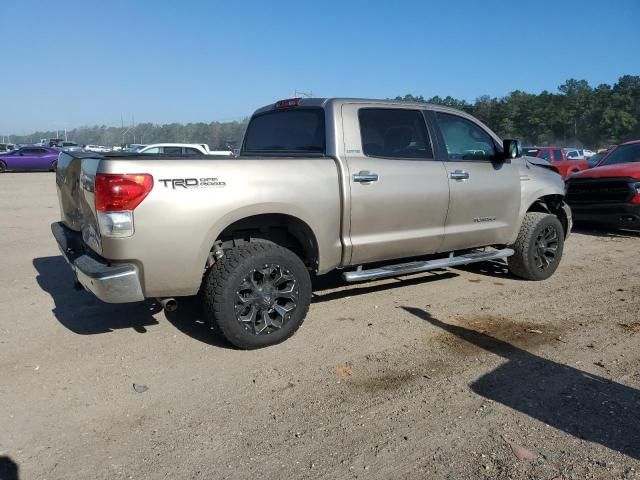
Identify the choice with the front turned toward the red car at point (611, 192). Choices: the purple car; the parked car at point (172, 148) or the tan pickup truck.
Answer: the tan pickup truck

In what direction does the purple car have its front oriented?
to the viewer's left

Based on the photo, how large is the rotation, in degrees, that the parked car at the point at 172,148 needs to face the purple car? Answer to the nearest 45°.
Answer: approximately 45° to its right

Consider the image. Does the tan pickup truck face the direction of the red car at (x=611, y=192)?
yes

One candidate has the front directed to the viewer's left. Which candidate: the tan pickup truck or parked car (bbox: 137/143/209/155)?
the parked car

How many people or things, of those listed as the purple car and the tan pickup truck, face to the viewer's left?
1

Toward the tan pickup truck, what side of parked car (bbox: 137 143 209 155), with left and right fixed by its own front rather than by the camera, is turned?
left

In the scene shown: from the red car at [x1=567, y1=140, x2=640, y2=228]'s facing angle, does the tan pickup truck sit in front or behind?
in front

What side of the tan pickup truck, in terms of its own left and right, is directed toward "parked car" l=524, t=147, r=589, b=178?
front

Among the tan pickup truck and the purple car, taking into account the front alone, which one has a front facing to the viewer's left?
the purple car

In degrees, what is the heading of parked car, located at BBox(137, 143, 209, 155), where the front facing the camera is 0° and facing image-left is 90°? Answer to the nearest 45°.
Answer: approximately 90°
